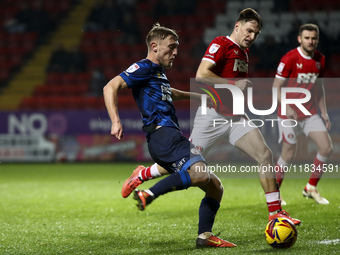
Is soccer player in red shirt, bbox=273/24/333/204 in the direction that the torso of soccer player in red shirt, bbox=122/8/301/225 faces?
no

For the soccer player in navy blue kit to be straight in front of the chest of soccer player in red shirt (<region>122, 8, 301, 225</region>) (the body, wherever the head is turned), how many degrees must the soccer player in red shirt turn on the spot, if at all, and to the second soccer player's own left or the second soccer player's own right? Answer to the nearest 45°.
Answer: approximately 90° to the second soccer player's own right

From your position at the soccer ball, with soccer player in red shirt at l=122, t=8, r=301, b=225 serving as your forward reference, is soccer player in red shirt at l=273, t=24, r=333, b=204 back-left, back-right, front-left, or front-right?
front-right

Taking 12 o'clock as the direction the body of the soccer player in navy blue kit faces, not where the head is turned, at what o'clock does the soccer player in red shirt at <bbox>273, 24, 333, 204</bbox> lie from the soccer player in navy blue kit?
The soccer player in red shirt is roughly at 10 o'clock from the soccer player in navy blue kit.

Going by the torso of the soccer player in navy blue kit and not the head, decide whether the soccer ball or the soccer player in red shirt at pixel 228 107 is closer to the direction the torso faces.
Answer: the soccer ball

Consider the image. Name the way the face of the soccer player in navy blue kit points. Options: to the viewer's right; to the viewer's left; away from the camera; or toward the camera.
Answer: to the viewer's right

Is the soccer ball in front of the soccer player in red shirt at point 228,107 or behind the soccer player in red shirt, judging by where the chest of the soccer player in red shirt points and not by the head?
in front

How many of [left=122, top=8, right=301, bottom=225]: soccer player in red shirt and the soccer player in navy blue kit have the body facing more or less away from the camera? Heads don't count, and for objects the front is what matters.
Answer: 0

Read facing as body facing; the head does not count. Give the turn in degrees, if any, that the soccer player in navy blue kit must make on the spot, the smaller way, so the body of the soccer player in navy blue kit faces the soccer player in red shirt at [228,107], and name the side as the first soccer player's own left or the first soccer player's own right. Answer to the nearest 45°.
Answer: approximately 45° to the first soccer player's own left

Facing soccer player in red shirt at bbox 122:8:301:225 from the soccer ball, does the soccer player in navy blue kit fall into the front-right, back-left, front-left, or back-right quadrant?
front-left

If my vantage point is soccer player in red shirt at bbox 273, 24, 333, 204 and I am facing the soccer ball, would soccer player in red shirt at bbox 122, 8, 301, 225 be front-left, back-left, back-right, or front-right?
front-right

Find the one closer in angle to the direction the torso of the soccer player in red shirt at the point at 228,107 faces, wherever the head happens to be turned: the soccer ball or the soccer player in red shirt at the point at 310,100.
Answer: the soccer ball

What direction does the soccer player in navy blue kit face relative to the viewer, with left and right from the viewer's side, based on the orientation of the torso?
facing to the right of the viewer
